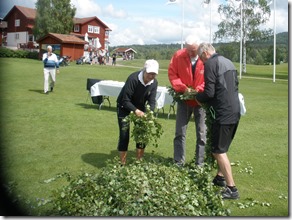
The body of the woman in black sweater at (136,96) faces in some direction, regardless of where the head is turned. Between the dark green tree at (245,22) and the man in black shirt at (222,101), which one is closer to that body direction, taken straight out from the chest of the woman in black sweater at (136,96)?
the man in black shirt

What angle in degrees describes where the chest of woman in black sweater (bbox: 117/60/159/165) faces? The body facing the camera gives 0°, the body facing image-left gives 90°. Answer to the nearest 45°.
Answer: approximately 315°

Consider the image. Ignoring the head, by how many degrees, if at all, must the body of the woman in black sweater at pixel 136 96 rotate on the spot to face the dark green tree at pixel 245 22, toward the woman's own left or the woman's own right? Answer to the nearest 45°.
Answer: approximately 135° to the woman's own left
